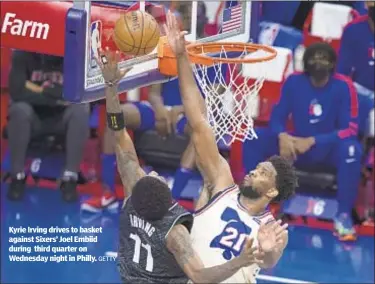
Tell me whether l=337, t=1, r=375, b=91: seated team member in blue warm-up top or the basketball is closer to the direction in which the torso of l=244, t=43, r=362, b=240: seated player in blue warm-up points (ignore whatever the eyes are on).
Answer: the basketball

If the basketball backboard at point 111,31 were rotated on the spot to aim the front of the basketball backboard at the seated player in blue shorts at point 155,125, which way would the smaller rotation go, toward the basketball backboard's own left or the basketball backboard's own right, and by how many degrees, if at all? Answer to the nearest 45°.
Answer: approximately 135° to the basketball backboard's own left

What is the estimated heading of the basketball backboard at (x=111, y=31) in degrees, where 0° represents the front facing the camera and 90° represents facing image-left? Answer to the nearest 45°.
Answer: approximately 315°

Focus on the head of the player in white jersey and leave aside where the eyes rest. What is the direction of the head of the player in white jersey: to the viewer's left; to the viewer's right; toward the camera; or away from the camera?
to the viewer's left

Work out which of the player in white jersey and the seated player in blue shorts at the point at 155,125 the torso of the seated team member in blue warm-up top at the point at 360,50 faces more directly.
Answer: the player in white jersey

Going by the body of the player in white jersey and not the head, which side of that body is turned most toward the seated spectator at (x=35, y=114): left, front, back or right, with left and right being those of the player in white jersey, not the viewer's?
right

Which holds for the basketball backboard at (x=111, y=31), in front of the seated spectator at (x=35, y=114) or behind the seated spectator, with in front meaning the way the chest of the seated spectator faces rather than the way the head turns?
in front

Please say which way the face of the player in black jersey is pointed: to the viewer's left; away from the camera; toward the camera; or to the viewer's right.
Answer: away from the camera

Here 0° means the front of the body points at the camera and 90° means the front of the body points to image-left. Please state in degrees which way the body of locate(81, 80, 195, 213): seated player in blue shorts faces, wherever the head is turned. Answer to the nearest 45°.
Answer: approximately 45°

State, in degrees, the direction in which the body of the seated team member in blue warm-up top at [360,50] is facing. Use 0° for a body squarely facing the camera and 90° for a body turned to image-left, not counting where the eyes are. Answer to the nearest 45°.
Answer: approximately 0°

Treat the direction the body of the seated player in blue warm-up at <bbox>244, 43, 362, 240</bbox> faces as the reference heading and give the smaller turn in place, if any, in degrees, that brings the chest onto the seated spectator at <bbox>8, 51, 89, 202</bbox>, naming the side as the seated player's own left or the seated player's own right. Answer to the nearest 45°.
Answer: approximately 90° to the seated player's own right
